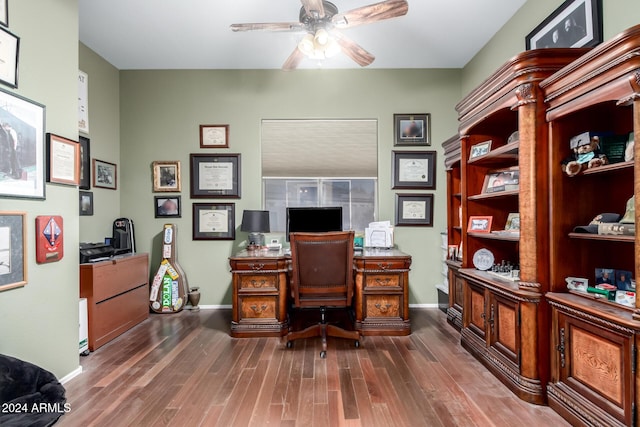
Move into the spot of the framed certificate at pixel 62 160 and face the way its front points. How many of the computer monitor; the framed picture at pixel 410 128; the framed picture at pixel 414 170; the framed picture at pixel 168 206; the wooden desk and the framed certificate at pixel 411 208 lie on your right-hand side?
0

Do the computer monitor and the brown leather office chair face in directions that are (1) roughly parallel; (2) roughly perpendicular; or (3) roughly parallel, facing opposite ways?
roughly parallel, facing opposite ways

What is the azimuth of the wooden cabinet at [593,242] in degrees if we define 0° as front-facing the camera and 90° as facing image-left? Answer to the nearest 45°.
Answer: approximately 45°

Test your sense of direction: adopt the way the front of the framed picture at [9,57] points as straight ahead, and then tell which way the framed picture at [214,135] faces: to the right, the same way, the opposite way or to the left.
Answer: to the right

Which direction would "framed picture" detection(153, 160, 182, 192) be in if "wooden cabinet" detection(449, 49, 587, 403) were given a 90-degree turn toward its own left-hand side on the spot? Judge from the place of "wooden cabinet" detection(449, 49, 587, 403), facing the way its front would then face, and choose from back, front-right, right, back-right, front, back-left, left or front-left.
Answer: back-right

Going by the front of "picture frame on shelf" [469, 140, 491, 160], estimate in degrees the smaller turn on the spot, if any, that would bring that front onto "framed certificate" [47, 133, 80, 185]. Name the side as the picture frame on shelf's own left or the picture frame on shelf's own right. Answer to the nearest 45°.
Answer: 0° — it already faces it

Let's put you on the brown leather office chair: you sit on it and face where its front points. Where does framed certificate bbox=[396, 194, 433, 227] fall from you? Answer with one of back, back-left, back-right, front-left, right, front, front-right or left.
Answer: front-right

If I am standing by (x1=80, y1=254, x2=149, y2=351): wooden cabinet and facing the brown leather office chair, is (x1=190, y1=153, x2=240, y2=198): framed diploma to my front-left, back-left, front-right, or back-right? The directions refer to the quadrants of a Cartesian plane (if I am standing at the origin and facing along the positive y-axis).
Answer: front-left

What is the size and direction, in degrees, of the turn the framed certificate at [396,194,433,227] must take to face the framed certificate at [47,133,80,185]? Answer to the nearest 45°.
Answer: approximately 45° to its right

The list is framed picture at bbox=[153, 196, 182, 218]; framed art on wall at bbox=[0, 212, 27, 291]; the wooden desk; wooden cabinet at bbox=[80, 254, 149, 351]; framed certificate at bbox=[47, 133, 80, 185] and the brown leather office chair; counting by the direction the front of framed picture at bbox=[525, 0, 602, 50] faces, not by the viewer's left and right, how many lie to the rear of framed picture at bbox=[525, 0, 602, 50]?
0

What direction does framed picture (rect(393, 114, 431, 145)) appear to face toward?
toward the camera

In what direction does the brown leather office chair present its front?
away from the camera

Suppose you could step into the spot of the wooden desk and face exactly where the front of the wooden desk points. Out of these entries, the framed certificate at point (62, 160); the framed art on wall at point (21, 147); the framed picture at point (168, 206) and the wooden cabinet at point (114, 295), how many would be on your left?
0

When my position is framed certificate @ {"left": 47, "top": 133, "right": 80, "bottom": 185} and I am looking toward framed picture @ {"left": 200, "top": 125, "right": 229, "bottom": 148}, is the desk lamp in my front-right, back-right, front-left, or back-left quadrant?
front-right

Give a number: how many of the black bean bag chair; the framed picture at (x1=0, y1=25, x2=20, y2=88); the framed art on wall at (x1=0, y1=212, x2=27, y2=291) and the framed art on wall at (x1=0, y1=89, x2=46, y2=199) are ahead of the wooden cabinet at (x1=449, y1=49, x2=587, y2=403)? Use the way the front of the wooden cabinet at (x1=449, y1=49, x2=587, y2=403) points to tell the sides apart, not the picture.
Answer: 4

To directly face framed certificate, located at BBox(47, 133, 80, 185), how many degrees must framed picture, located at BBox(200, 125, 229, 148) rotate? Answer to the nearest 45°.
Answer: approximately 45° to its right

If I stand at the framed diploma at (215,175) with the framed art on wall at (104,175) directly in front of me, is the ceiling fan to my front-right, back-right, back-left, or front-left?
back-left

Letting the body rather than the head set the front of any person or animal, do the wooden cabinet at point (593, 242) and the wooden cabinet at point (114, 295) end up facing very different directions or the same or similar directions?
very different directions

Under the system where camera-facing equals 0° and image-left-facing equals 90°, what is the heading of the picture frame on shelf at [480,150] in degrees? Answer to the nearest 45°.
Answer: approximately 45°

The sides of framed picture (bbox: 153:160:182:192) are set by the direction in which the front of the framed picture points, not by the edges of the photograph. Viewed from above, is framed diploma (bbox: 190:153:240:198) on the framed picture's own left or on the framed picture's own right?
on the framed picture's own left

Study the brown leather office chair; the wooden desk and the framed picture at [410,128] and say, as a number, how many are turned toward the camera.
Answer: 2

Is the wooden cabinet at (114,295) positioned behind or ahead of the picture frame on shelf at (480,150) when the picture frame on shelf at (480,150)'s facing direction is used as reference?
ahead

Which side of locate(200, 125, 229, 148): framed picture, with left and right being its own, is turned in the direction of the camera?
front

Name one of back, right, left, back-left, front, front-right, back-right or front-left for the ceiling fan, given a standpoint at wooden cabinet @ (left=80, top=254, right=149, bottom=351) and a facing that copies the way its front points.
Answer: front
